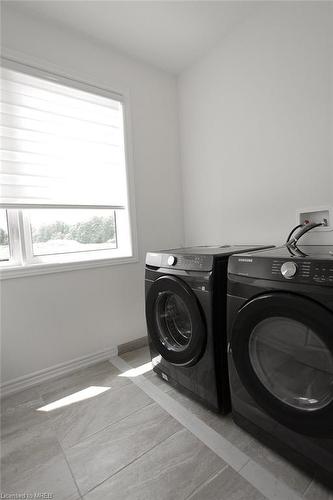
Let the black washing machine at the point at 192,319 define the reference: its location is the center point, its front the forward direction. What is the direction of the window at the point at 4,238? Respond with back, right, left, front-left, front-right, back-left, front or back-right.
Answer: front-right

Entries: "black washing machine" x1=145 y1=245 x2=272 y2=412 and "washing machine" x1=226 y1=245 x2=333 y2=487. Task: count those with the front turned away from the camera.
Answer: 0

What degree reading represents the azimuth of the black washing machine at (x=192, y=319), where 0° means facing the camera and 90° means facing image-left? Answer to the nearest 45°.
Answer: approximately 45°

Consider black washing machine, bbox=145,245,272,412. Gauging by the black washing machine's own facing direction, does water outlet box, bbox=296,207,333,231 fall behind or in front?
behind

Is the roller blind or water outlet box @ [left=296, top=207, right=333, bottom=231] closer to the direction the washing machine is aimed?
the roller blind

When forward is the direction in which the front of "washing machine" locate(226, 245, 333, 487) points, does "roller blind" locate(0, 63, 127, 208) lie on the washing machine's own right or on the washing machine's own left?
on the washing machine's own right

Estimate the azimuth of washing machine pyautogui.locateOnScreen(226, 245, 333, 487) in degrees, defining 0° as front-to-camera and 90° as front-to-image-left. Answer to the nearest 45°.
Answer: approximately 45°
